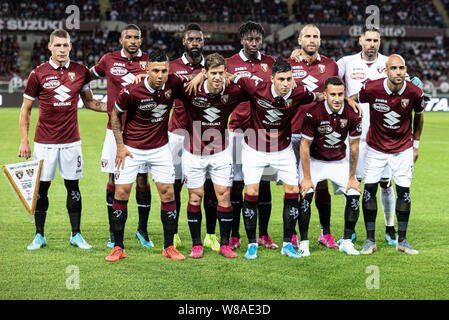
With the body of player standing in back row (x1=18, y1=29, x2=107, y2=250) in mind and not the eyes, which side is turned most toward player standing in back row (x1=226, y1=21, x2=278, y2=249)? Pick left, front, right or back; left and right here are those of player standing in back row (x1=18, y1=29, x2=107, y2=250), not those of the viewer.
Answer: left

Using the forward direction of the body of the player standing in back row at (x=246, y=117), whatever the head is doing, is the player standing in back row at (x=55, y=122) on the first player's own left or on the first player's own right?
on the first player's own right

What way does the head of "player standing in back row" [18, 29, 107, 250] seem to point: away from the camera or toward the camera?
toward the camera

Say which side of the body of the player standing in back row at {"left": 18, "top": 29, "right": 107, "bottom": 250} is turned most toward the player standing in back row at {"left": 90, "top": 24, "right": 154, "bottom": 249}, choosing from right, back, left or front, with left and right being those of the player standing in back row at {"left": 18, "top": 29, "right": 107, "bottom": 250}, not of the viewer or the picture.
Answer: left

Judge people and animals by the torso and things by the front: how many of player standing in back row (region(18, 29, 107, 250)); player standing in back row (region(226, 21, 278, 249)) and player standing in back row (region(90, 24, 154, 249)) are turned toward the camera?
3

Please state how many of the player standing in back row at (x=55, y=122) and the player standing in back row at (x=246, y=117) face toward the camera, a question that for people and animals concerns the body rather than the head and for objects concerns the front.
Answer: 2

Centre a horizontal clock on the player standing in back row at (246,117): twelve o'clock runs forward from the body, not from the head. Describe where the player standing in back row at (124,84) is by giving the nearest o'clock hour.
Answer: the player standing in back row at (124,84) is roughly at 3 o'clock from the player standing in back row at (246,117).

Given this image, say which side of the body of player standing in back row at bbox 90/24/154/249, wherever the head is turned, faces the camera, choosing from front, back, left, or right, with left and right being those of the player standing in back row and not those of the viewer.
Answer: front

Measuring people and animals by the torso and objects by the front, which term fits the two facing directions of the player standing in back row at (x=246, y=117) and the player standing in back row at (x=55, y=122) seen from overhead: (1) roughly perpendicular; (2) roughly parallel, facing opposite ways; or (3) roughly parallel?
roughly parallel

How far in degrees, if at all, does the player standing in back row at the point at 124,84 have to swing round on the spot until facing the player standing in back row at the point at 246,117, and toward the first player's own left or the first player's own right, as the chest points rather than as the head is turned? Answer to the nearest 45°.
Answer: approximately 90° to the first player's own left
